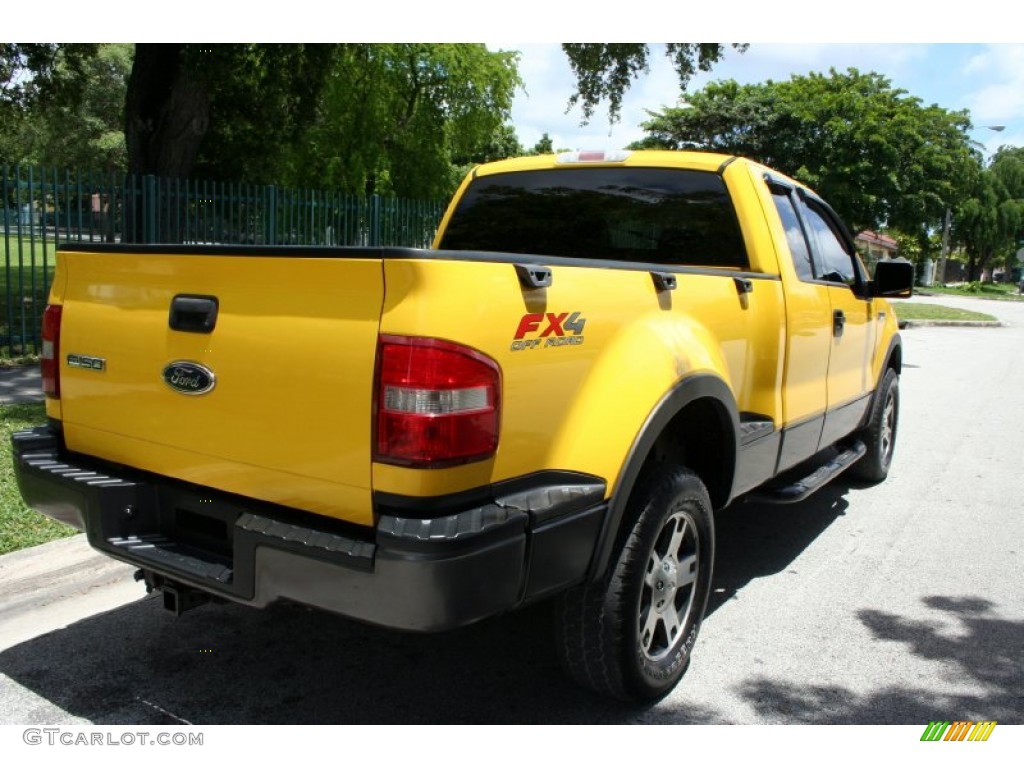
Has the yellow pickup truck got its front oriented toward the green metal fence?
no

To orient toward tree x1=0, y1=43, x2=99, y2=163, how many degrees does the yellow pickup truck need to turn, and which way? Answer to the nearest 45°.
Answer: approximately 90° to its left

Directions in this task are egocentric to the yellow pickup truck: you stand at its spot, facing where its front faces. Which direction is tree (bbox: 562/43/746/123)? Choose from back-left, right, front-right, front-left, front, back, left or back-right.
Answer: front-left

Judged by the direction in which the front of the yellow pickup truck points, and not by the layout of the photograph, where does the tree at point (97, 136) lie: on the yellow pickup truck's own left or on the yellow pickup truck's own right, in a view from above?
on the yellow pickup truck's own left

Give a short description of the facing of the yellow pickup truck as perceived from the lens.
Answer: facing away from the viewer and to the right of the viewer

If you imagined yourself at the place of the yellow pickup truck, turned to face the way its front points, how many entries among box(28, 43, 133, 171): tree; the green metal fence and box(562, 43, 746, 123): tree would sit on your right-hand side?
0
